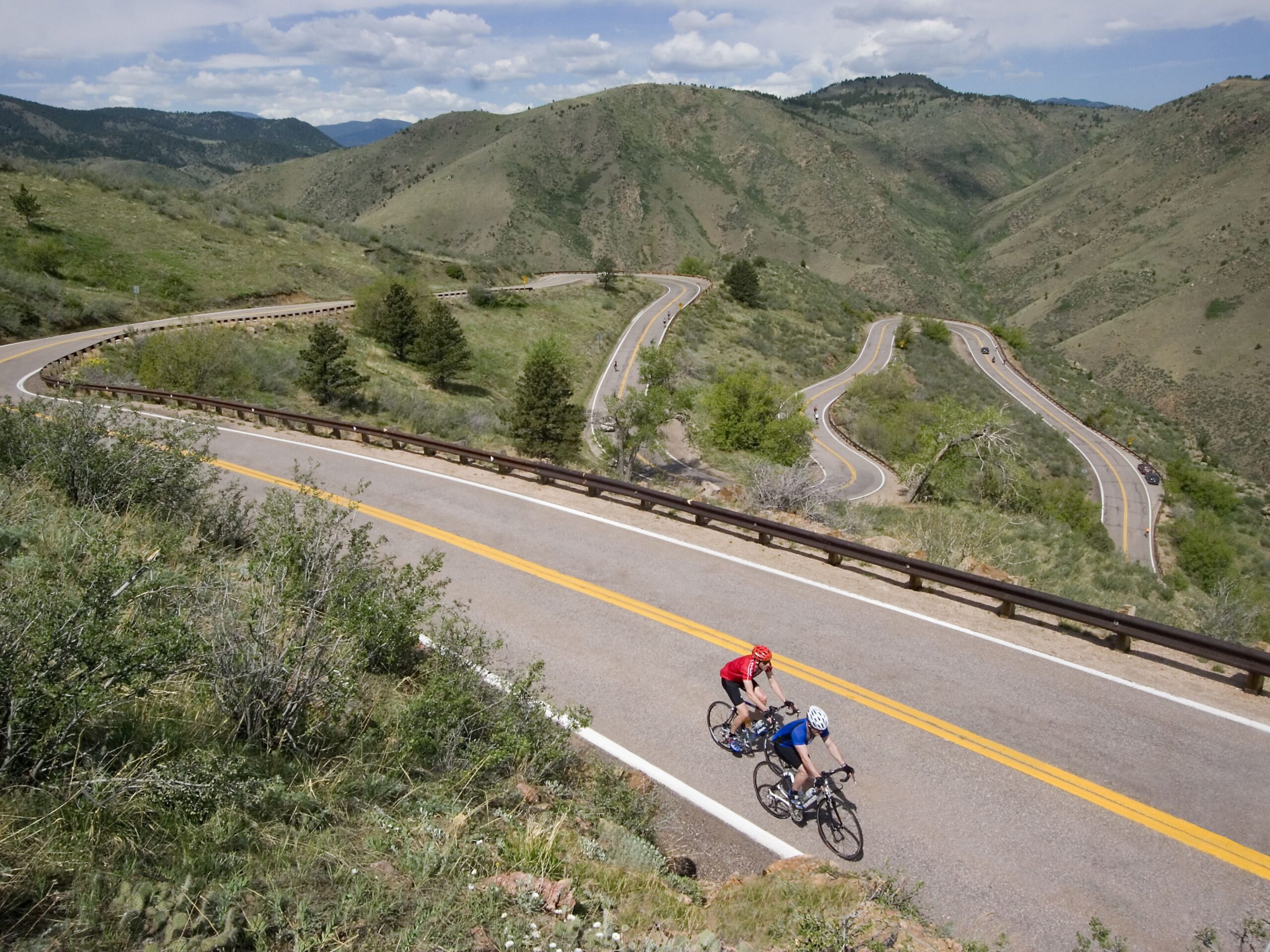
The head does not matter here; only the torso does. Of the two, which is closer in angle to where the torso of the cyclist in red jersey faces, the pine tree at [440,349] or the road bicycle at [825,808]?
the road bicycle

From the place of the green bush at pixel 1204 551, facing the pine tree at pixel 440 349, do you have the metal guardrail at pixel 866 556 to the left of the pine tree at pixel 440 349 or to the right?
left

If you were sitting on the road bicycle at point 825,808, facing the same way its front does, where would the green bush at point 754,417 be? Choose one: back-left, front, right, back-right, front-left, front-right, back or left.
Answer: back-left

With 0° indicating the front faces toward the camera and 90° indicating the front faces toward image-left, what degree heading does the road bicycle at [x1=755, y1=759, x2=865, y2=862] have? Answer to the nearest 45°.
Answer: approximately 315°

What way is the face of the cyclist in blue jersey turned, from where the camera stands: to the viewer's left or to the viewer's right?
to the viewer's right

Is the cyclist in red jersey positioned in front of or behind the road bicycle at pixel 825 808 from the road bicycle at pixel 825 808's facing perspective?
behind

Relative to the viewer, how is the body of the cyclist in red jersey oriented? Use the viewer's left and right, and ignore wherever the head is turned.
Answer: facing the viewer and to the right of the viewer

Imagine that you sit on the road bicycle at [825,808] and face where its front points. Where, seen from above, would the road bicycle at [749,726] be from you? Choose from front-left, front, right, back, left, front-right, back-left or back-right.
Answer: back

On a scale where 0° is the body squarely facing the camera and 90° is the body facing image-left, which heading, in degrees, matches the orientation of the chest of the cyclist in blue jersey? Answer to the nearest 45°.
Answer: approximately 315°

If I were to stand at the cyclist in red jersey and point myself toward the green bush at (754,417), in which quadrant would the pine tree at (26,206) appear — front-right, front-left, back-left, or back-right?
front-left

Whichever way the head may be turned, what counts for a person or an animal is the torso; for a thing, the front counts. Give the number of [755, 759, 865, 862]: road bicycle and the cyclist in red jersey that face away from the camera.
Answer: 0

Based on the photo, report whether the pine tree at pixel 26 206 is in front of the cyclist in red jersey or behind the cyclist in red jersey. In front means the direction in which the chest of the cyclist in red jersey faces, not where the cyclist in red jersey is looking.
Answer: behind

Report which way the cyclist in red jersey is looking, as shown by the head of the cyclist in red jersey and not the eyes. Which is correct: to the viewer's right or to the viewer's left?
to the viewer's right

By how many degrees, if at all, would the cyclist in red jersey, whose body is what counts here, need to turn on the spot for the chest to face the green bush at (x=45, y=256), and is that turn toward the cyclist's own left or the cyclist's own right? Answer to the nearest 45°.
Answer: approximately 180°
